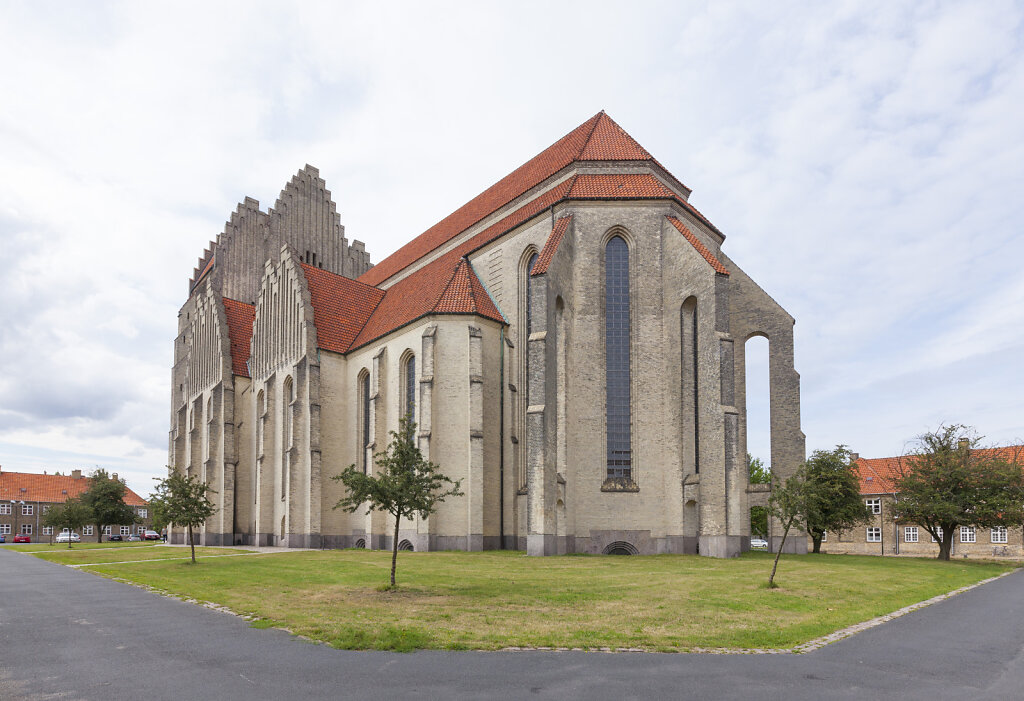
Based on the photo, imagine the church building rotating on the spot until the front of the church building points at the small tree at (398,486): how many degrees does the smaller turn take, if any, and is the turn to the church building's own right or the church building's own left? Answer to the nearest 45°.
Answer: approximately 135° to the church building's own left

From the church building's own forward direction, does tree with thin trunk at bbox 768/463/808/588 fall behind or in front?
behind

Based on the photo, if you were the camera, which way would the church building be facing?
facing away from the viewer and to the left of the viewer

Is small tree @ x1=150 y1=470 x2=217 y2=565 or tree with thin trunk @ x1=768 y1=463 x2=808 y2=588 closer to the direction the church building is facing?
the small tree
